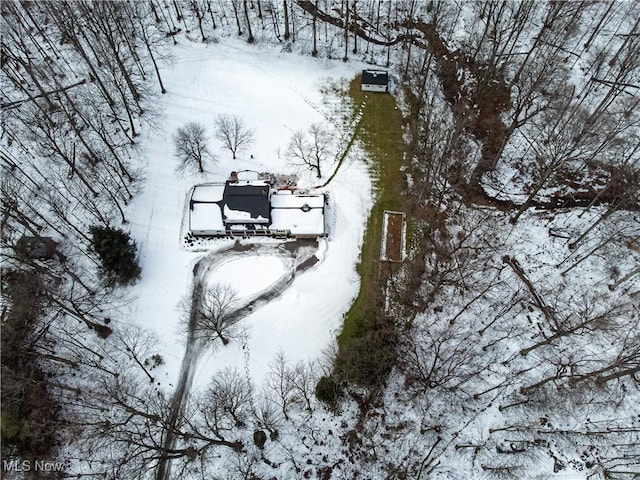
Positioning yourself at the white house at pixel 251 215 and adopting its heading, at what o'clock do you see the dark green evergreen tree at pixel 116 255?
The dark green evergreen tree is roughly at 3 o'clock from the white house.

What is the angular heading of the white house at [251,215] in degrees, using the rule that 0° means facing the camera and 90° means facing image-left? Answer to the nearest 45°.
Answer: approximately 0°
